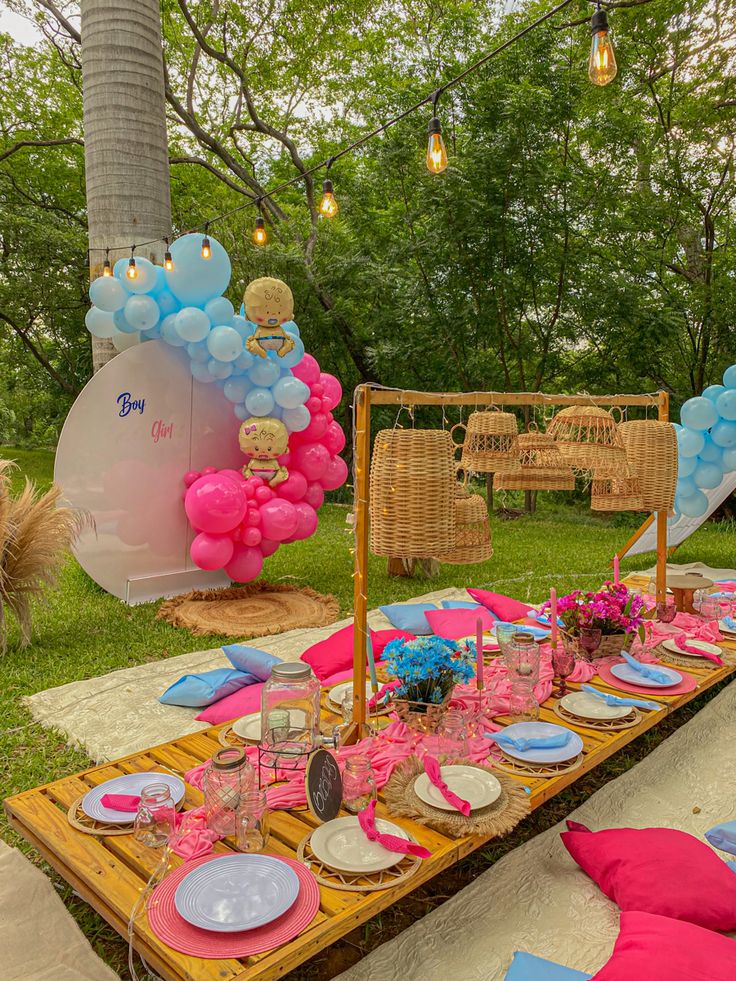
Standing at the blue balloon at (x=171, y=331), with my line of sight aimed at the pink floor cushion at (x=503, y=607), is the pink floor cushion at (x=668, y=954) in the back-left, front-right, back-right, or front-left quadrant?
front-right

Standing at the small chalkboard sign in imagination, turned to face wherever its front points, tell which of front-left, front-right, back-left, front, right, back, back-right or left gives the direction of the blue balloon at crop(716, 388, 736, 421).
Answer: left

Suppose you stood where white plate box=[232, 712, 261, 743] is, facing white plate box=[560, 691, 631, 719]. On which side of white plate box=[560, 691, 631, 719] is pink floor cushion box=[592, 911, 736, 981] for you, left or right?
right

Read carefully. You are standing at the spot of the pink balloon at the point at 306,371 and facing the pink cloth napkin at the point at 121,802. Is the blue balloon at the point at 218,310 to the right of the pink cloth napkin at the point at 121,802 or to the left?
right

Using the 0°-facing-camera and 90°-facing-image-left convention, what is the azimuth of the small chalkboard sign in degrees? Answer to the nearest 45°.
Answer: approximately 315°
